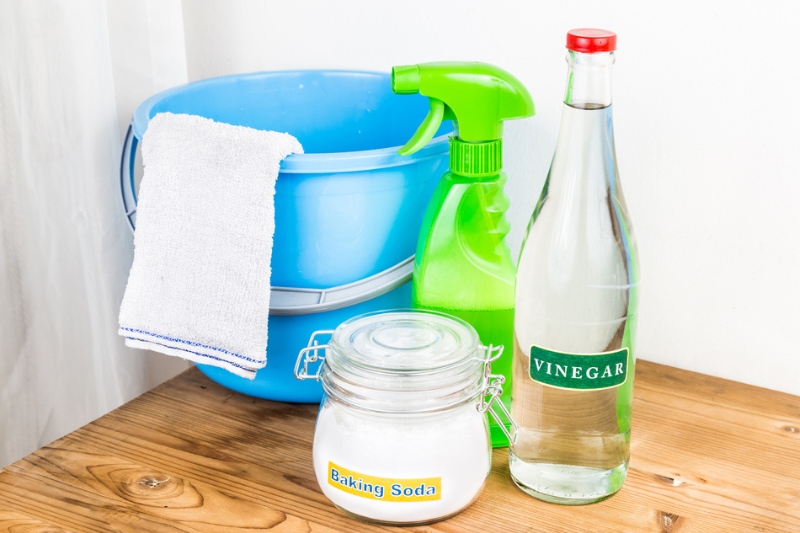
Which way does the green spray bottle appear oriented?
to the viewer's left
